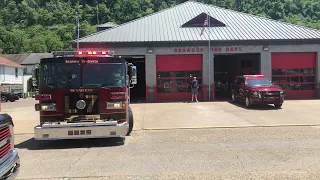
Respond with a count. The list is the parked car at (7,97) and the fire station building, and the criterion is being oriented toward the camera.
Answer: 1

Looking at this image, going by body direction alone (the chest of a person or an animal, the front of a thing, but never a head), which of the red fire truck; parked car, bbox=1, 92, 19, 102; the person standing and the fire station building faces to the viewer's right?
the parked car

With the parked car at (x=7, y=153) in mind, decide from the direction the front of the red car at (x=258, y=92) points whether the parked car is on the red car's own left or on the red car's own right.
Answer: on the red car's own right

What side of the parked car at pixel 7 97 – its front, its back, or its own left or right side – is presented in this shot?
right

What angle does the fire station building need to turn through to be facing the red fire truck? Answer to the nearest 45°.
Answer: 0° — it already faces it

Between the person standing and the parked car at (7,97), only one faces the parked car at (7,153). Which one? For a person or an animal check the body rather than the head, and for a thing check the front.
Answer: the person standing
